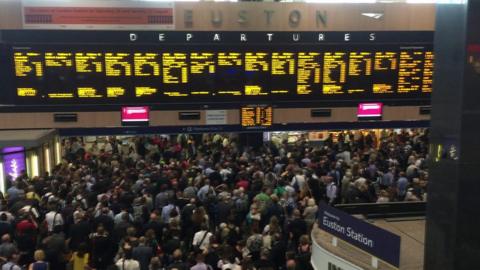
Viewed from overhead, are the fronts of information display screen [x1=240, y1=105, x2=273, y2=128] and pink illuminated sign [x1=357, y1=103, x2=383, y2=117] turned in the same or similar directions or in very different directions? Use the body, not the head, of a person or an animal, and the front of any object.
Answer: same or similar directions

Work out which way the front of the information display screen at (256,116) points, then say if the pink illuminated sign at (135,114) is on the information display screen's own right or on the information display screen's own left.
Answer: on the information display screen's own right

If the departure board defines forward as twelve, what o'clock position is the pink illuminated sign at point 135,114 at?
The pink illuminated sign is roughly at 3 o'clock from the departure board.

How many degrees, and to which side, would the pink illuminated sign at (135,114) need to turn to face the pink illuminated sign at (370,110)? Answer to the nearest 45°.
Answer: approximately 90° to its left

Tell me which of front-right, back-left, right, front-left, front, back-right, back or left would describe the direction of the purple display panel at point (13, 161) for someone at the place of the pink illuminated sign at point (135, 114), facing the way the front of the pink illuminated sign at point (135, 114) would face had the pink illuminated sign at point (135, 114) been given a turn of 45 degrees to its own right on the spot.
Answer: front-right

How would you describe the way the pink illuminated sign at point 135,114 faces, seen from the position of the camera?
facing the viewer

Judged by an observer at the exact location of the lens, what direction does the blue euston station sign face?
facing the viewer and to the left of the viewer

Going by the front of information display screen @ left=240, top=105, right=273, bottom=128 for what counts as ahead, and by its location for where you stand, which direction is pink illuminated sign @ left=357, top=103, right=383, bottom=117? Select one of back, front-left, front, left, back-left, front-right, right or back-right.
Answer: left

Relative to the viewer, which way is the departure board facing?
toward the camera

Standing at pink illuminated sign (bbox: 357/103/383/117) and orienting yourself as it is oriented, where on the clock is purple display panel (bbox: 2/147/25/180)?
The purple display panel is roughly at 2 o'clock from the pink illuminated sign.

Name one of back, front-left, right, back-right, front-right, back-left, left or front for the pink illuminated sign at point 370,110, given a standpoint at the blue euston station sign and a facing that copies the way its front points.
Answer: back-right

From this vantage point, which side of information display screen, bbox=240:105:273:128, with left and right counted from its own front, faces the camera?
front
